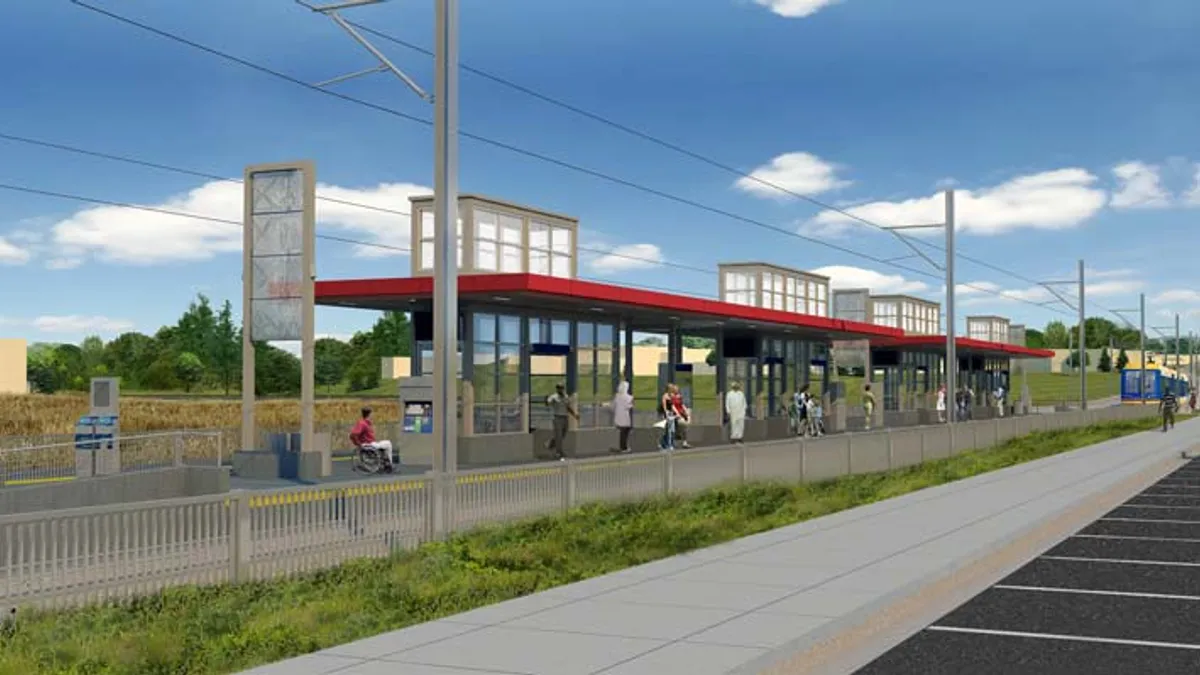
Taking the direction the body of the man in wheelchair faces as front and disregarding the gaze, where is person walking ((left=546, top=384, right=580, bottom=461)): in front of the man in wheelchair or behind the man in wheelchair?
in front

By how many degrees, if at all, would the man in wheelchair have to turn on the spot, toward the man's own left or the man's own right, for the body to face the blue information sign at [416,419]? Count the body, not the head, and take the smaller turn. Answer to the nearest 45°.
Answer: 0° — they already face it

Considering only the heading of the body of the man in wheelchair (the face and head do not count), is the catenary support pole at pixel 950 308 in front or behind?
in front

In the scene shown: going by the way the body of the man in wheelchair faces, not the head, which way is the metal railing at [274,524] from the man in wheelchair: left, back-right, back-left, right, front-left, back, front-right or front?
right

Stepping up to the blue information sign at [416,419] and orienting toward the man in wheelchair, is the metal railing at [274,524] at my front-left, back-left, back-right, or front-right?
front-left

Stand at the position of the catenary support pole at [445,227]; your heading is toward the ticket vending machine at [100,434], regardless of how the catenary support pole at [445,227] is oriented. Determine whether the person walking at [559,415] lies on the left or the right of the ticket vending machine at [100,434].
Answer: right

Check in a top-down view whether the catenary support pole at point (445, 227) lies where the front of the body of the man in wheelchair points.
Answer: no

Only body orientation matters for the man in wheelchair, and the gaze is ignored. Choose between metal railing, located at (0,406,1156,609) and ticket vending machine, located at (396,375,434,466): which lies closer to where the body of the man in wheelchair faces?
the ticket vending machine

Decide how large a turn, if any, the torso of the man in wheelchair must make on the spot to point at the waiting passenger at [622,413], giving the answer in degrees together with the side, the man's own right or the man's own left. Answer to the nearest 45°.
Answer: approximately 45° to the man's own left

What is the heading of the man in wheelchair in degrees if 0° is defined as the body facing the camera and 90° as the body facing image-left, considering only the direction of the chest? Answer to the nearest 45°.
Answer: approximately 270°

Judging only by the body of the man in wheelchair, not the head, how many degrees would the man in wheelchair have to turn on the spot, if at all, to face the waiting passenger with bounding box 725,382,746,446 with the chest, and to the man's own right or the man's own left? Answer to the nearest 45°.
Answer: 0° — they already face them

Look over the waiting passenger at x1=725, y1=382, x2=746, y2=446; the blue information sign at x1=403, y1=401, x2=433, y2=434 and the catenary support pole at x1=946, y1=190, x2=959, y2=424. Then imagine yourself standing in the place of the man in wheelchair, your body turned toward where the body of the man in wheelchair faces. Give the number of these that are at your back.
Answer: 0

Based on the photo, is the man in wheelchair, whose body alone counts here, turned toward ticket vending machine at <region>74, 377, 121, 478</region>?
no

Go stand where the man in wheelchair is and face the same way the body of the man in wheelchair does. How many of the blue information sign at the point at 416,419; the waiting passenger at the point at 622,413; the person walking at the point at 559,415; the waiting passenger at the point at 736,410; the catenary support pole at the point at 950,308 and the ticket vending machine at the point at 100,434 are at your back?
1

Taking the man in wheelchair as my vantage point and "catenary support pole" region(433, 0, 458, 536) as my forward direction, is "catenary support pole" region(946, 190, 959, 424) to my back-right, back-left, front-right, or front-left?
back-left

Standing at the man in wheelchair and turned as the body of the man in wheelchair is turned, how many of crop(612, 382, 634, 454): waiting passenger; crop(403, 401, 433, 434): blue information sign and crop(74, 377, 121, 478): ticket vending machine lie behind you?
1

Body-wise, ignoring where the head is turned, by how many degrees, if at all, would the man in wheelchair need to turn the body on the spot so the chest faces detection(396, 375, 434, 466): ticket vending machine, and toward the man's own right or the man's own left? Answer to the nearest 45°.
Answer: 0° — they already face it
